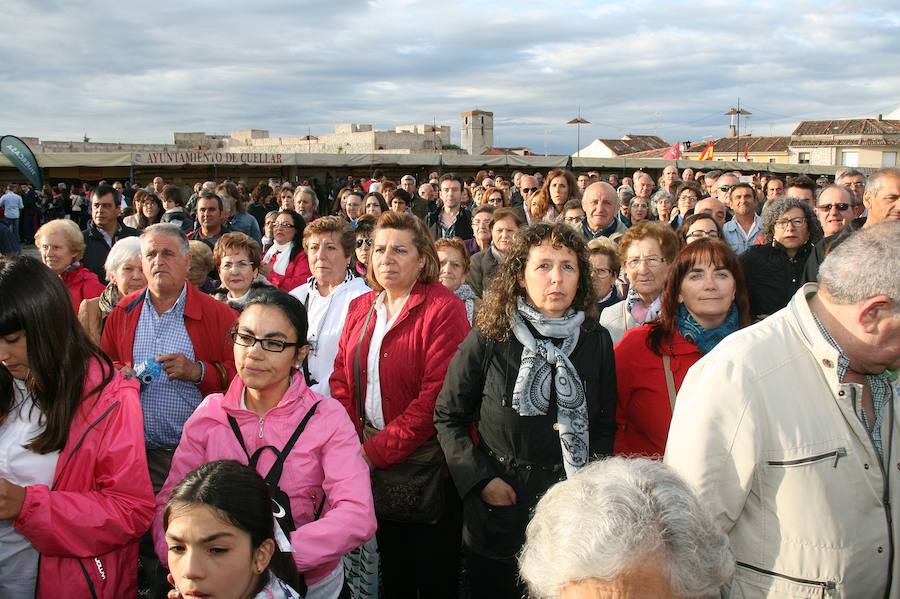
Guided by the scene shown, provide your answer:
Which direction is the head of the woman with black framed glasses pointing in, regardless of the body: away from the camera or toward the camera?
toward the camera

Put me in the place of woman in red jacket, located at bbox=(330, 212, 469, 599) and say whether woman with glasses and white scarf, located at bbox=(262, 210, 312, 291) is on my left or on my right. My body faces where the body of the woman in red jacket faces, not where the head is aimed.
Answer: on my right

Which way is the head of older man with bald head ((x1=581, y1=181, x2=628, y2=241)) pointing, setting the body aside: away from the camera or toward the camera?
toward the camera

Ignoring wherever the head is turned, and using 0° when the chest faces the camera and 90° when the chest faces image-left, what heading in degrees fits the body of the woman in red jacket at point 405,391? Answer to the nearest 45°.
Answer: approximately 45°

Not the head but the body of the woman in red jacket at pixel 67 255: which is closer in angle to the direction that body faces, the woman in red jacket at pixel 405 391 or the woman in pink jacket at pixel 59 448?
the woman in pink jacket

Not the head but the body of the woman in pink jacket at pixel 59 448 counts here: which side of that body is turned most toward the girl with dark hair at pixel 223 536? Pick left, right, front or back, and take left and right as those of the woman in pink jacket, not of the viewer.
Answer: left

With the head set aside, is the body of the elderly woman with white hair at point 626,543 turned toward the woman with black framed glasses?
no

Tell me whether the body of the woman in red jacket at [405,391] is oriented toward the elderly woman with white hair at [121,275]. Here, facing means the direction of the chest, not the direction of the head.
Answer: no

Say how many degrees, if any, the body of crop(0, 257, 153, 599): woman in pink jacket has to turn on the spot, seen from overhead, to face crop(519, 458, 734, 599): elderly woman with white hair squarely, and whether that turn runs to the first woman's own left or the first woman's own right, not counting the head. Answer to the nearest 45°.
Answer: approximately 90° to the first woman's own left

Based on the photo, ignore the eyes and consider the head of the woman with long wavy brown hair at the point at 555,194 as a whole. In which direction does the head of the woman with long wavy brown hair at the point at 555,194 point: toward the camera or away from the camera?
toward the camera

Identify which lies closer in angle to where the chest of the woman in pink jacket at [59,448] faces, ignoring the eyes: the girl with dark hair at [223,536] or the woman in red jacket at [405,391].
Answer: the girl with dark hair

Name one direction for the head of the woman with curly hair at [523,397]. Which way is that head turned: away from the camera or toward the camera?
toward the camera

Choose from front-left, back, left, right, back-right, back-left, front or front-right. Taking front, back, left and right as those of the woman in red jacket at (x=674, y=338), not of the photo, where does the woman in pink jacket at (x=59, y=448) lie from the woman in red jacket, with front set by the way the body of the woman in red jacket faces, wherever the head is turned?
right

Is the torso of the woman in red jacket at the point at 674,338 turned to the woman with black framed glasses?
no

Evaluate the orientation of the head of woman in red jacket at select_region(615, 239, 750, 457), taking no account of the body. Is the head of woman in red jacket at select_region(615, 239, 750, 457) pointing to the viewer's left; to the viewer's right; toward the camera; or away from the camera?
toward the camera

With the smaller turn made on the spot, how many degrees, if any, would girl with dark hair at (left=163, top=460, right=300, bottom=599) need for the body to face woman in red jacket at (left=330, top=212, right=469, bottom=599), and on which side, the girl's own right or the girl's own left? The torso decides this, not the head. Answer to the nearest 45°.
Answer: approximately 180°

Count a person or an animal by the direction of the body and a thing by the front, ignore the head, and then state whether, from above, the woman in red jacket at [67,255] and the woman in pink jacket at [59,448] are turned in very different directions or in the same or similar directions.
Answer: same or similar directions
